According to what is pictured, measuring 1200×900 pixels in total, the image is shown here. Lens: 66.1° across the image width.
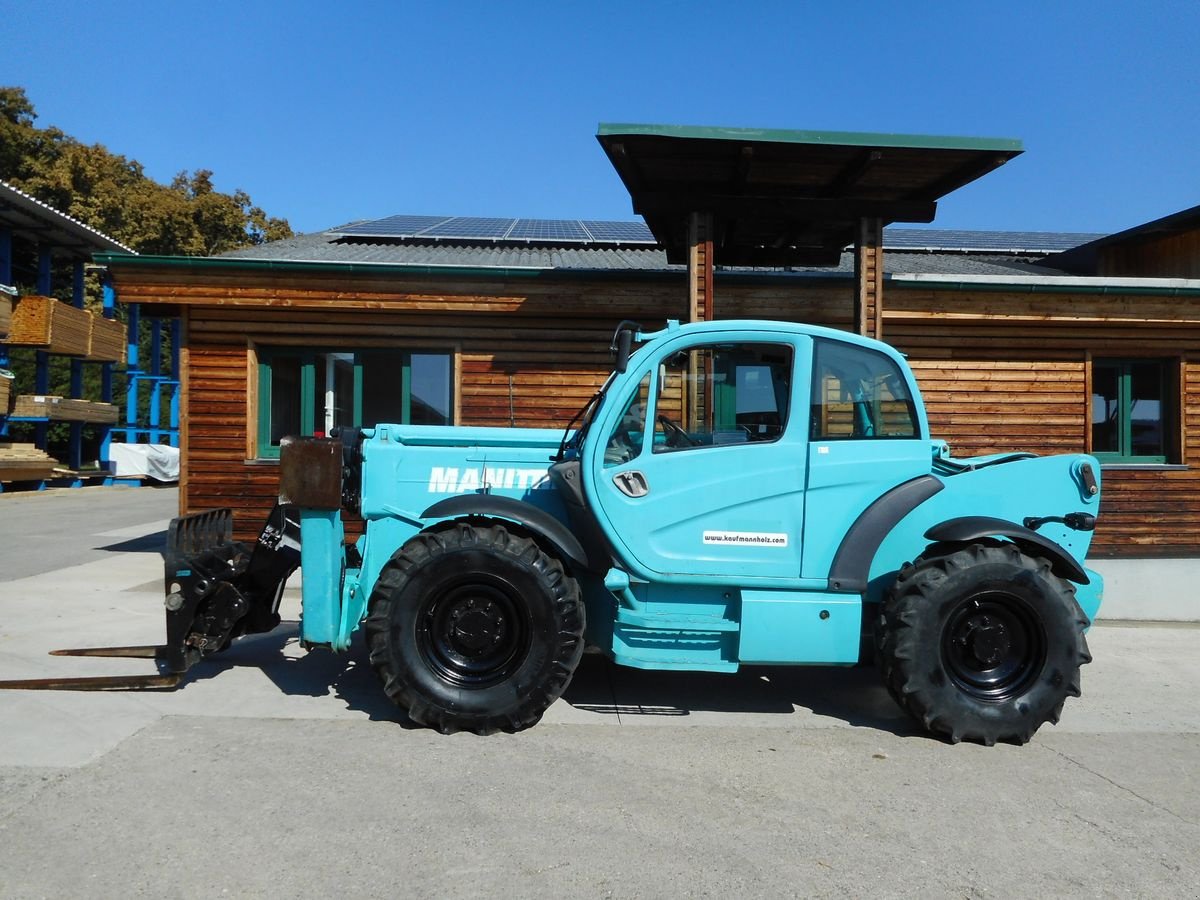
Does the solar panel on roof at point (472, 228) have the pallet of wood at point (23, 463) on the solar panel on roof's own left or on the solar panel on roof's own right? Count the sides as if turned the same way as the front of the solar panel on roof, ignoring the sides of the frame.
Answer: on the solar panel on roof's own right

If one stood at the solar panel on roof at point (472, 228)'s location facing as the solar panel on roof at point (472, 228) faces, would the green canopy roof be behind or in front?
in front

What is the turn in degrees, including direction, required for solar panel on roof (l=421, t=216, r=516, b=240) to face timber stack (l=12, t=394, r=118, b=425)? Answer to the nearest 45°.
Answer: approximately 135° to its right

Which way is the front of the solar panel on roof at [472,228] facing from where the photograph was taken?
facing the viewer

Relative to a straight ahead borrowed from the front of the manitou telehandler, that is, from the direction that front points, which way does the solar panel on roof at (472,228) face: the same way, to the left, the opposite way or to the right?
to the left

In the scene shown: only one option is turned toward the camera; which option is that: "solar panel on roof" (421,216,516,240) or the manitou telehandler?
the solar panel on roof

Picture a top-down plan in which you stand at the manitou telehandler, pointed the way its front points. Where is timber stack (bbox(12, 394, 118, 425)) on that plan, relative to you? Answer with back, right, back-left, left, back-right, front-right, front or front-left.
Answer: front-right

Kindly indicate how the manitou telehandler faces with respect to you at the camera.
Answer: facing to the left of the viewer

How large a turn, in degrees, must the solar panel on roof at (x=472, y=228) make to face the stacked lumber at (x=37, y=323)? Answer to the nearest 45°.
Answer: approximately 135° to its right
